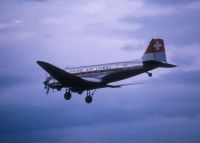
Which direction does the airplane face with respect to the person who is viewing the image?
facing away from the viewer and to the left of the viewer
